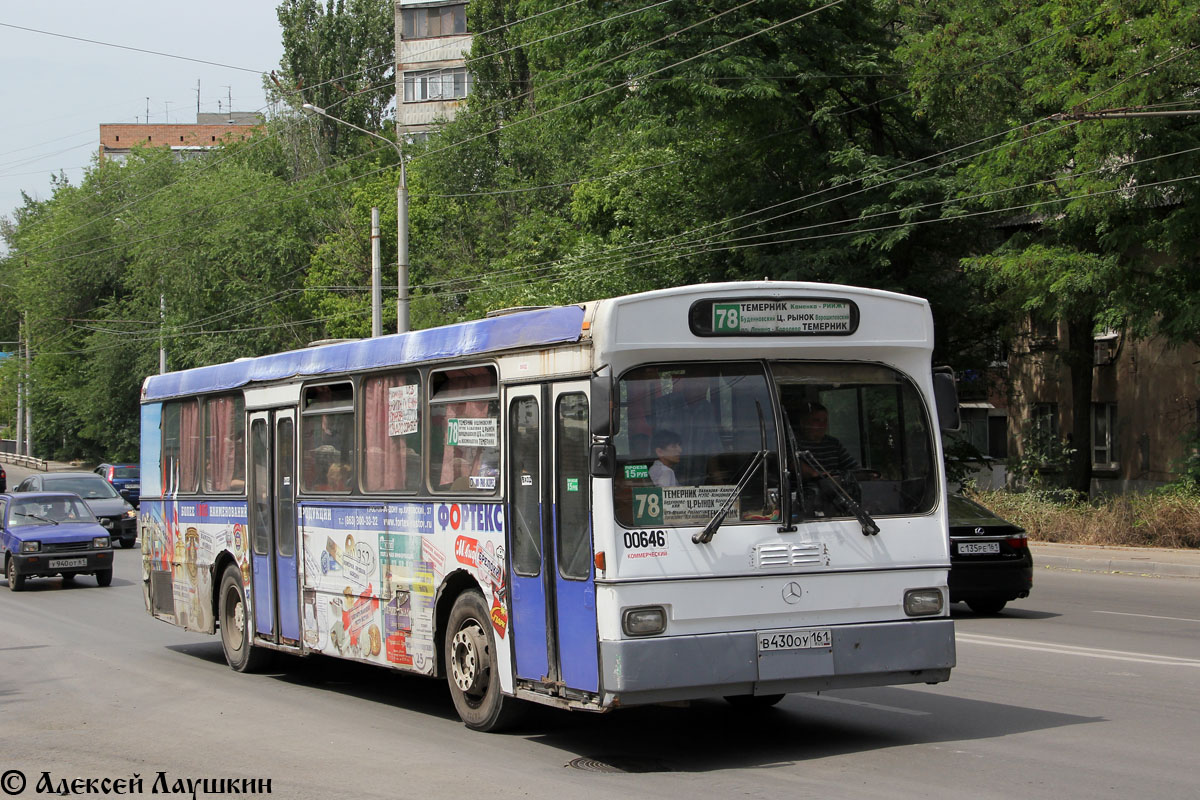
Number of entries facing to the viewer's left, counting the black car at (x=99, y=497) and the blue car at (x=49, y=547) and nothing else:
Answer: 0

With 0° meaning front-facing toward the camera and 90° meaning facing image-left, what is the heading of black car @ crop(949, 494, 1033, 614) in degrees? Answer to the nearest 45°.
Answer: approximately 135°

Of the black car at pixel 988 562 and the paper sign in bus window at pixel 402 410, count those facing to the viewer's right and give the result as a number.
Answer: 0

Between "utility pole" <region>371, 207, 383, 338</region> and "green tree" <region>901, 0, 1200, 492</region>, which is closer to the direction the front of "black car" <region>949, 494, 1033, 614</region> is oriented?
the utility pole

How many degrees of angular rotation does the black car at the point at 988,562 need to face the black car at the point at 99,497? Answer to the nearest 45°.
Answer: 0° — it already faces it

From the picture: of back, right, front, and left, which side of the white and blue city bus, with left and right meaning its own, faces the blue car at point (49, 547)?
back

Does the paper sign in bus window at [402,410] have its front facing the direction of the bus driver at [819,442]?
no

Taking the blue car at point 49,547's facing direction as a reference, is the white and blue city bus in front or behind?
in front

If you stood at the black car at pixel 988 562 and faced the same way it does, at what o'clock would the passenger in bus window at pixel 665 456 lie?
The passenger in bus window is roughly at 8 o'clock from the black car.

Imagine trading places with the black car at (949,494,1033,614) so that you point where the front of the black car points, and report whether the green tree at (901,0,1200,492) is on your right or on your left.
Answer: on your right

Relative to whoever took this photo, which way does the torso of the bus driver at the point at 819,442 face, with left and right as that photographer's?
facing the viewer and to the right of the viewer

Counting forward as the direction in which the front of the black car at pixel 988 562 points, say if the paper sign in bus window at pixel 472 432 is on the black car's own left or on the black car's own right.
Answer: on the black car's own left

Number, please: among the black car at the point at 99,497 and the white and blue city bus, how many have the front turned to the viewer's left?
0

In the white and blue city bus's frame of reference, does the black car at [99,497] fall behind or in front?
behind

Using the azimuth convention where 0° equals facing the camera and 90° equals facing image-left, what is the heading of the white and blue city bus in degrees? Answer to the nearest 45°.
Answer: approximately 315°

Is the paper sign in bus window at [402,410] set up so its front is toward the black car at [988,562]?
no

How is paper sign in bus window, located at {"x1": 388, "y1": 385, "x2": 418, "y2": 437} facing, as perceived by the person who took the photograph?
facing the viewer and to the left of the viewer

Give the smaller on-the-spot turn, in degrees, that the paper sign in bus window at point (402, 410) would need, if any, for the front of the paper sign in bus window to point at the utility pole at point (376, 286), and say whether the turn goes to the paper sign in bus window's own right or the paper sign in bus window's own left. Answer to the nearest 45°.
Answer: approximately 135° to the paper sign in bus window's own right

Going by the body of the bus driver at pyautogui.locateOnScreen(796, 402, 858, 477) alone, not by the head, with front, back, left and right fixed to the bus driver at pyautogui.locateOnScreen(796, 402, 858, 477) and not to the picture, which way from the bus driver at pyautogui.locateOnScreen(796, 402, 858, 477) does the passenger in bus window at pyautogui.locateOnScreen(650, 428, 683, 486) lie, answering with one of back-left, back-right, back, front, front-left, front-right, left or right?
right
